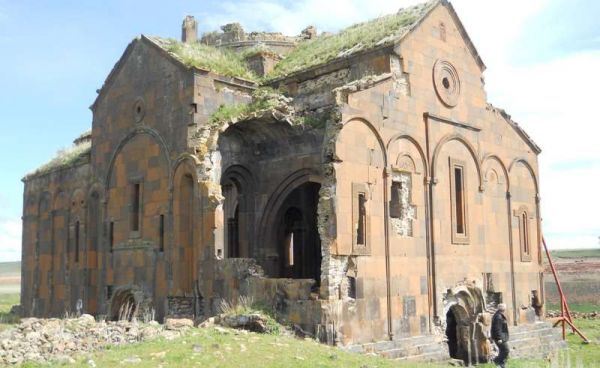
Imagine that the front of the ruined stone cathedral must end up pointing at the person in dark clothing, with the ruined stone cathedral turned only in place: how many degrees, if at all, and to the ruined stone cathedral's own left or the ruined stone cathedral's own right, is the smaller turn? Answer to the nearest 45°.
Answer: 0° — it already faces them

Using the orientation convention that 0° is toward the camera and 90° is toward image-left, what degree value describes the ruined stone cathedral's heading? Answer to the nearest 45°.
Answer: approximately 315°
